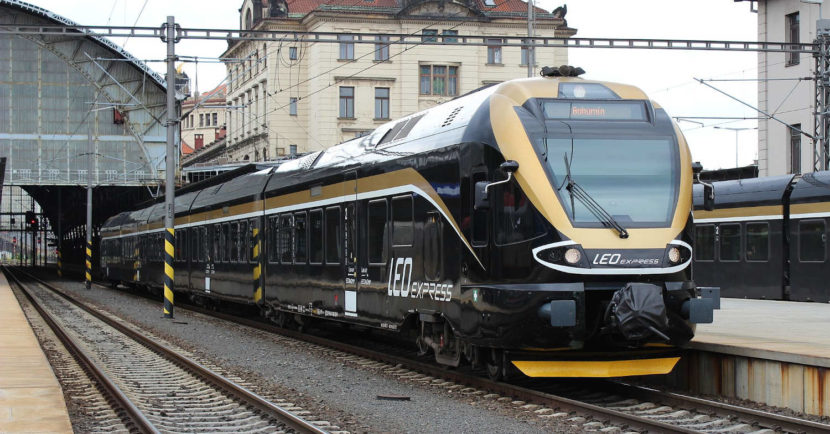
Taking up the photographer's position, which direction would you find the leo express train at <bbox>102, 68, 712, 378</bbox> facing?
facing the viewer and to the right of the viewer

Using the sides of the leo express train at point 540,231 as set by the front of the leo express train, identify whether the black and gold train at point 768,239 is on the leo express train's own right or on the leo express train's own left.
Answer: on the leo express train's own left

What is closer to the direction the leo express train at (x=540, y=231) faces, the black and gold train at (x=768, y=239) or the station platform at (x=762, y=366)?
the station platform

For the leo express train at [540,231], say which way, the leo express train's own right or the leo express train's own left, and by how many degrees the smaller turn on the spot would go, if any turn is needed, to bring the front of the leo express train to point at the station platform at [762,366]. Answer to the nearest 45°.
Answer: approximately 45° to the leo express train's own left
